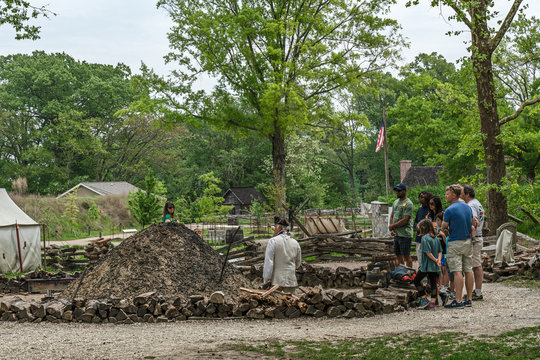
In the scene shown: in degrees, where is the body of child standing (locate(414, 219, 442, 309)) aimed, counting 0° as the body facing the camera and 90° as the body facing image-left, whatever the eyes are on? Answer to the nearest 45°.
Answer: approximately 135°

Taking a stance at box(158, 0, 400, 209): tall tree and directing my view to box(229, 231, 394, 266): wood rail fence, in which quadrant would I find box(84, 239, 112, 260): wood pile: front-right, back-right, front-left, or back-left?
front-right

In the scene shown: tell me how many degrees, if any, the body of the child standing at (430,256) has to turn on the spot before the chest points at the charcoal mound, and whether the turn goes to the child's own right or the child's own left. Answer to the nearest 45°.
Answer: approximately 45° to the child's own left

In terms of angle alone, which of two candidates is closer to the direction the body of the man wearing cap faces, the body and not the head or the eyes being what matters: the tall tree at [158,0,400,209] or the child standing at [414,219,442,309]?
the child standing

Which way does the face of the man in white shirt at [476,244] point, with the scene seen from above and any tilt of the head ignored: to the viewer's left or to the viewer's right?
to the viewer's left

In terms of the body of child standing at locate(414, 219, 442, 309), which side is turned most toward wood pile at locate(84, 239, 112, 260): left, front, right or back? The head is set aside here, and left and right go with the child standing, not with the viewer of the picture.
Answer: front

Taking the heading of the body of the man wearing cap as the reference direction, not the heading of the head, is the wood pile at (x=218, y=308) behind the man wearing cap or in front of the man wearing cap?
in front

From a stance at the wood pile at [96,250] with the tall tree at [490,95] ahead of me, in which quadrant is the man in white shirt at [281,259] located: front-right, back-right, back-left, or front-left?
front-right

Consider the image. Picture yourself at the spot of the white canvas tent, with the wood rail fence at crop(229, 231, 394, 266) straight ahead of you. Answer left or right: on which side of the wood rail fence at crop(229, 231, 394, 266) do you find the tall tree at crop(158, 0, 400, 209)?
left

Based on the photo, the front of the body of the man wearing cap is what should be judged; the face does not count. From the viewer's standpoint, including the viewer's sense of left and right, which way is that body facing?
facing the viewer and to the left of the viewer

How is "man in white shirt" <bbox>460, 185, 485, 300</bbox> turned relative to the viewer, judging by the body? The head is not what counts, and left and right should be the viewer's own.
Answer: facing to the left of the viewer

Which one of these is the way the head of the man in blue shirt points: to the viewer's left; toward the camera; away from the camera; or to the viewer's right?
to the viewer's left

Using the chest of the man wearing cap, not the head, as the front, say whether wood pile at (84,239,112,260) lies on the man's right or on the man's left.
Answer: on the man's right
